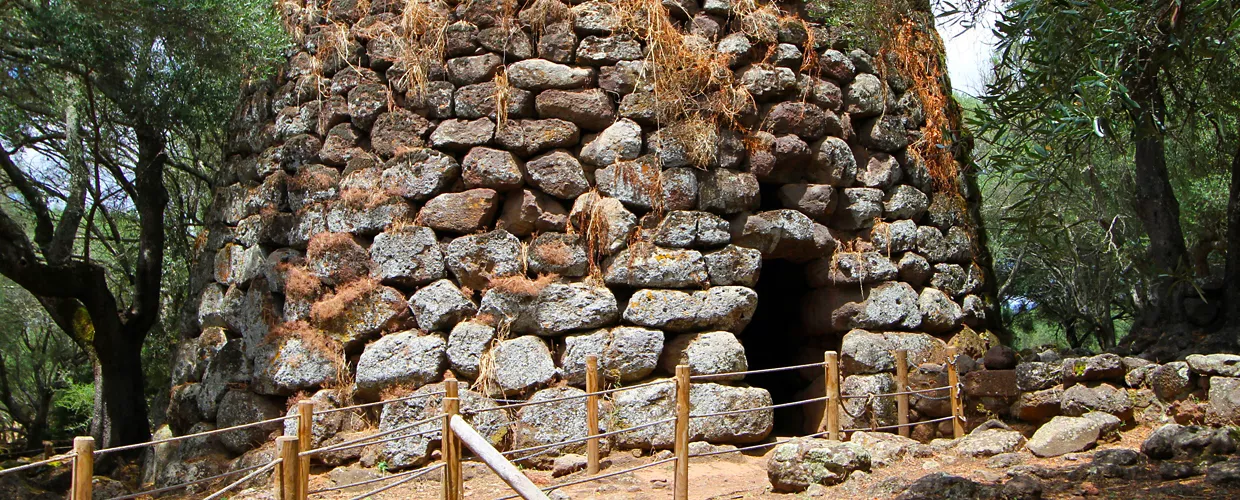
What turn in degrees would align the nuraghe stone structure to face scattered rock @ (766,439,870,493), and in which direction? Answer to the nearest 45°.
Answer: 0° — it already faces it

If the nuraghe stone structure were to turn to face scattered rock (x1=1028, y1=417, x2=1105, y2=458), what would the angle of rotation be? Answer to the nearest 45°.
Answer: approximately 45° to its left

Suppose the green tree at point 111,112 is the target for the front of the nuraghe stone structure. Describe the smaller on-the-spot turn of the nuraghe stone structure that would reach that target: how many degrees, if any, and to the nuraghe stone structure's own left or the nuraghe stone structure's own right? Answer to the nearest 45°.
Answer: approximately 90° to the nuraghe stone structure's own right

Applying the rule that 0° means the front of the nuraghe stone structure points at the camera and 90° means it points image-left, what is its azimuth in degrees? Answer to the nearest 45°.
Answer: approximately 315°

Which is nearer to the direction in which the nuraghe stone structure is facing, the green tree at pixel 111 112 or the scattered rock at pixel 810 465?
the scattered rock

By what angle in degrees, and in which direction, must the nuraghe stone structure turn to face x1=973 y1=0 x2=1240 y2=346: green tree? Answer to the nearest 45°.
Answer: approximately 90° to its left
